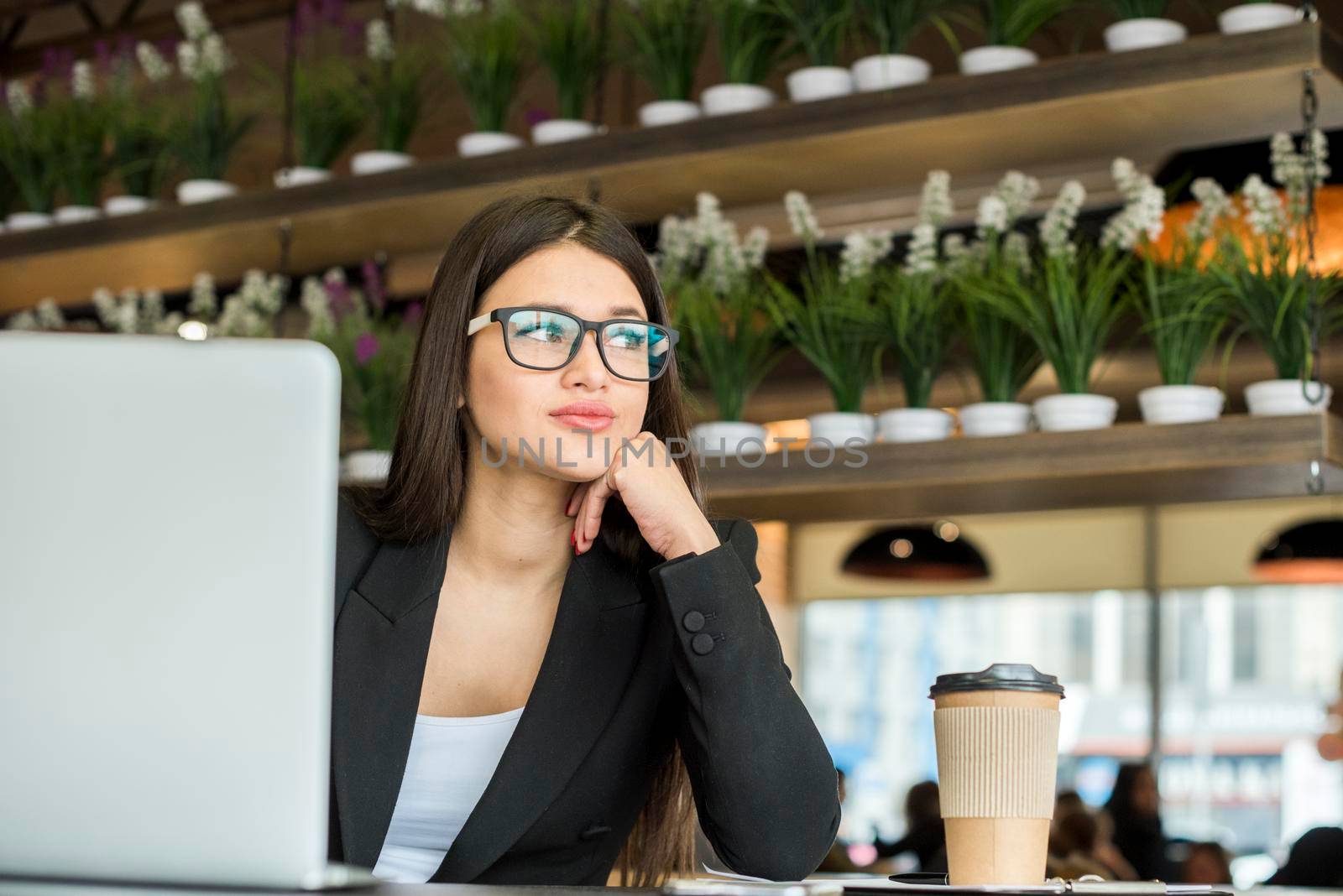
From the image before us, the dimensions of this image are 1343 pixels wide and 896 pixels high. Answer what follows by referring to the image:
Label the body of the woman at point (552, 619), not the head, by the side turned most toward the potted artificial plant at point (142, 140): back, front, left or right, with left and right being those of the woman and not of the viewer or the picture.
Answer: back

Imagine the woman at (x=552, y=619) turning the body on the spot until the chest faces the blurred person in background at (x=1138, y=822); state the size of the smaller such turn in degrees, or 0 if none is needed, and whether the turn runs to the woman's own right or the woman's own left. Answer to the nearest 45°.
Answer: approximately 135° to the woman's own left

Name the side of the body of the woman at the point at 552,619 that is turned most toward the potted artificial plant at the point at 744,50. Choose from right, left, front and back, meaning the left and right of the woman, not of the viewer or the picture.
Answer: back

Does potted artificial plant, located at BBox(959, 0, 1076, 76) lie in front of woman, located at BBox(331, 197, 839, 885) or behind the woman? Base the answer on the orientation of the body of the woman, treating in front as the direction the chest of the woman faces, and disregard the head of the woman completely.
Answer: behind

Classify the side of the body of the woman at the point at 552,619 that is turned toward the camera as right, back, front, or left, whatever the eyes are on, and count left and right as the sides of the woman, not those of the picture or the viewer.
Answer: front

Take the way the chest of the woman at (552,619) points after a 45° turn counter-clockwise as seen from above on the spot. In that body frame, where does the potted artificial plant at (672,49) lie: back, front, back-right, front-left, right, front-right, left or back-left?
back-left

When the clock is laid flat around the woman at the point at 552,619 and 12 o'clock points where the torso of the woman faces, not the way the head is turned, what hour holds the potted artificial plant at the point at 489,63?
The potted artificial plant is roughly at 6 o'clock from the woman.

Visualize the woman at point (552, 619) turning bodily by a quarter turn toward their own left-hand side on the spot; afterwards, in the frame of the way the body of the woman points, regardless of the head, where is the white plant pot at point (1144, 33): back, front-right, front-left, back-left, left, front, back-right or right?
front-left

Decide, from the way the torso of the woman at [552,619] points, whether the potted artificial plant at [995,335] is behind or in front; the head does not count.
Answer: behind

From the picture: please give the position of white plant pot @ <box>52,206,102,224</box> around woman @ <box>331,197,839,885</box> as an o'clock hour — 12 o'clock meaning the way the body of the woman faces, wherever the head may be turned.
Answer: The white plant pot is roughly at 5 o'clock from the woman.

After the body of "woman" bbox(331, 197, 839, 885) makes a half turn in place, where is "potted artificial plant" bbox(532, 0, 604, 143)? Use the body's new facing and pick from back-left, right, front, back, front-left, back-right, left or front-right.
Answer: front
